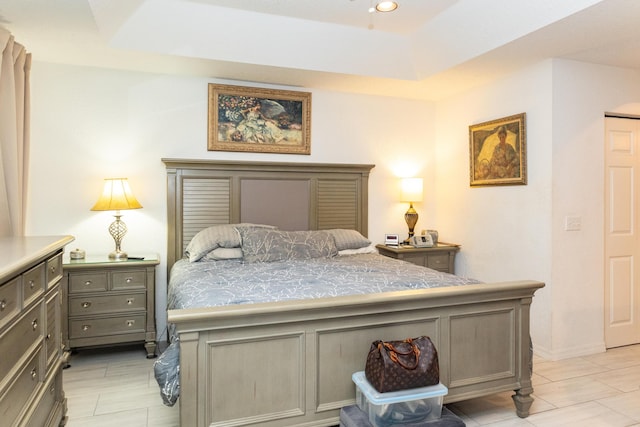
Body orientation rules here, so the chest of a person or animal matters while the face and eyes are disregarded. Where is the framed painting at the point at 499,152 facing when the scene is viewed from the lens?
facing the viewer and to the left of the viewer

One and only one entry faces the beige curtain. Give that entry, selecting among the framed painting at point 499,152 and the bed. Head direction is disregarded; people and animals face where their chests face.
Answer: the framed painting

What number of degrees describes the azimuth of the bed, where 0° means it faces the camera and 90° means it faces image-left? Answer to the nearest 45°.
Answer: approximately 0°

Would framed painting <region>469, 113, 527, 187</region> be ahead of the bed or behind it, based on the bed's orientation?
behind

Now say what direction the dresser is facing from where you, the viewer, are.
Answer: facing the viewer and to the right of the viewer

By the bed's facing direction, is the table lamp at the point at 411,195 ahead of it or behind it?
behind

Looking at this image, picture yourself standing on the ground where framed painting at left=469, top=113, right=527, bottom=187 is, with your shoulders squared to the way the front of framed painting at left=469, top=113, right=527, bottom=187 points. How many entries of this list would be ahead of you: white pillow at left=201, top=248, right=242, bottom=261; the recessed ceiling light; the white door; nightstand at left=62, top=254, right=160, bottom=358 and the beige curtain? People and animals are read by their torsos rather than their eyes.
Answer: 4

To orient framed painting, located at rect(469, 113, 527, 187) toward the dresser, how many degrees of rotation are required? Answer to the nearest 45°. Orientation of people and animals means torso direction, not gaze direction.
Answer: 0° — it already faces it

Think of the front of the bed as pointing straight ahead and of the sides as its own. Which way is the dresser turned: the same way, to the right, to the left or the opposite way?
to the left
